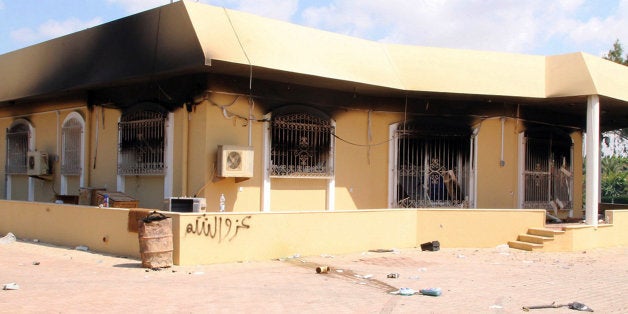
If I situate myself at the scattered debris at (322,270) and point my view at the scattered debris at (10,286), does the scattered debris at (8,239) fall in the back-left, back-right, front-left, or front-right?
front-right

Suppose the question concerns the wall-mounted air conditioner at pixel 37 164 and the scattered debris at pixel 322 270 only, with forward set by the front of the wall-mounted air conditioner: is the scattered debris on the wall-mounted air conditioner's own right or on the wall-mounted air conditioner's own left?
on the wall-mounted air conditioner's own left

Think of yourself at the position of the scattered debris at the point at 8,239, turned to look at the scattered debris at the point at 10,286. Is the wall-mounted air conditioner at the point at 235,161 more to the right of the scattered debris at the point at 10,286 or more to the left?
left

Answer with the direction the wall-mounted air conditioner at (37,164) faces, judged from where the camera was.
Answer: facing the viewer and to the left of the viewer

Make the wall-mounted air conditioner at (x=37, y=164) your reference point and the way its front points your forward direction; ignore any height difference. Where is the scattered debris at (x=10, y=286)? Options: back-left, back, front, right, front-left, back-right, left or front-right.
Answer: front-left

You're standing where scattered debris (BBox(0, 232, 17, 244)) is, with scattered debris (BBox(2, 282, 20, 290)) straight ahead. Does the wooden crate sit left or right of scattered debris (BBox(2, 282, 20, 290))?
left

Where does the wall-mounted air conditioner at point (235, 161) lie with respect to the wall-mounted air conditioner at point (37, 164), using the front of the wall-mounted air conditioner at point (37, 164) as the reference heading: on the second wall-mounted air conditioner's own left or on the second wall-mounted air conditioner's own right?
on the second wall-mounted air conditioner's own left

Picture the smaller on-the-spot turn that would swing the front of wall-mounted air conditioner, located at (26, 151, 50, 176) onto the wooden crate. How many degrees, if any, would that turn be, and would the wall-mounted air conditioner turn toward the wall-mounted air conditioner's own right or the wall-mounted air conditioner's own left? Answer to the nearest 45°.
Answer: approximately 45° to the wall-mounted air conditioner's own left
